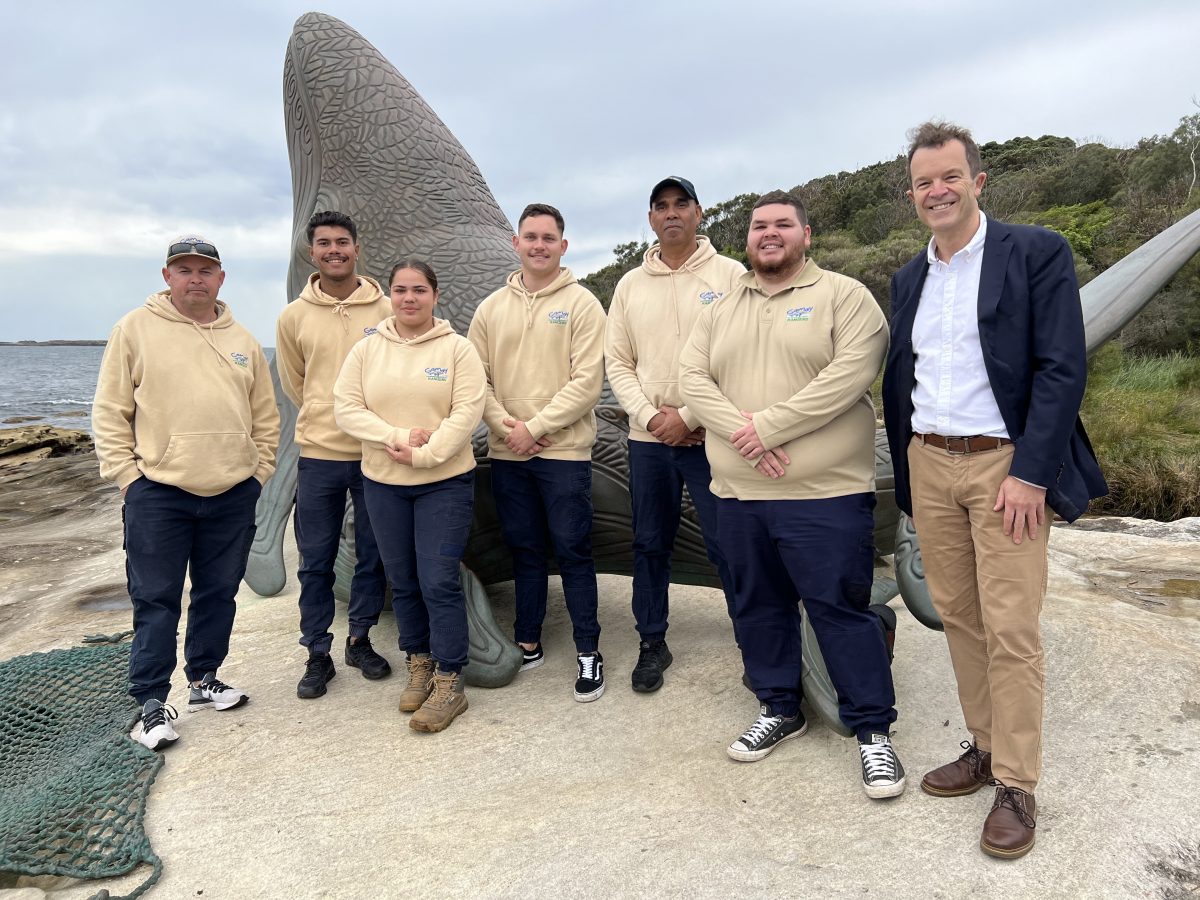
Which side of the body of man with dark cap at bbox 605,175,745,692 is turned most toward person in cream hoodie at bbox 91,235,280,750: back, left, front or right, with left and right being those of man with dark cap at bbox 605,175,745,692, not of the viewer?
right

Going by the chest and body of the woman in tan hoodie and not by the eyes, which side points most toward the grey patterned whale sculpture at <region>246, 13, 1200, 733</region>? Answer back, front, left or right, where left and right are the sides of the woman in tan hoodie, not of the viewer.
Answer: back

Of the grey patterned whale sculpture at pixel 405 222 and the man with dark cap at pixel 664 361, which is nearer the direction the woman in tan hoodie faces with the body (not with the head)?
the man with dark cap

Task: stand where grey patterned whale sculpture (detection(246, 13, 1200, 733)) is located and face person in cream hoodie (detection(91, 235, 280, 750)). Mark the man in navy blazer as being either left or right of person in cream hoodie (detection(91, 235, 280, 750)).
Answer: left

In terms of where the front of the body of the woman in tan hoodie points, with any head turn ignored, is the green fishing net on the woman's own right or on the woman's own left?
on the woman's own right

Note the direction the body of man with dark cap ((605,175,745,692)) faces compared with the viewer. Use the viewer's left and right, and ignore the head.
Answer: facing the viewer

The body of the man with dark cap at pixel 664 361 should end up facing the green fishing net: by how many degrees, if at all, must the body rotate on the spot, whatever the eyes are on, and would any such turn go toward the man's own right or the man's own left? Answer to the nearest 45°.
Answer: approximately 90° to the man's own right

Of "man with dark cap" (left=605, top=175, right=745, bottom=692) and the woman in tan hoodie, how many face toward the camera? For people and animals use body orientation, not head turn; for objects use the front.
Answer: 2

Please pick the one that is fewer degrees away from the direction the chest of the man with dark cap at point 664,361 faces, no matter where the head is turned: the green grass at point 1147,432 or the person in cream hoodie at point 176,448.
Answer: the person in cream hoodie

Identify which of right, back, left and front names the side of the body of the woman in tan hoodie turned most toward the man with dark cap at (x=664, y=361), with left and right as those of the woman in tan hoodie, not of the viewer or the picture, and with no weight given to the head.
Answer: left

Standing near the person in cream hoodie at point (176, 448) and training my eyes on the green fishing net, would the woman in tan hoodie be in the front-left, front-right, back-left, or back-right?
back-left
